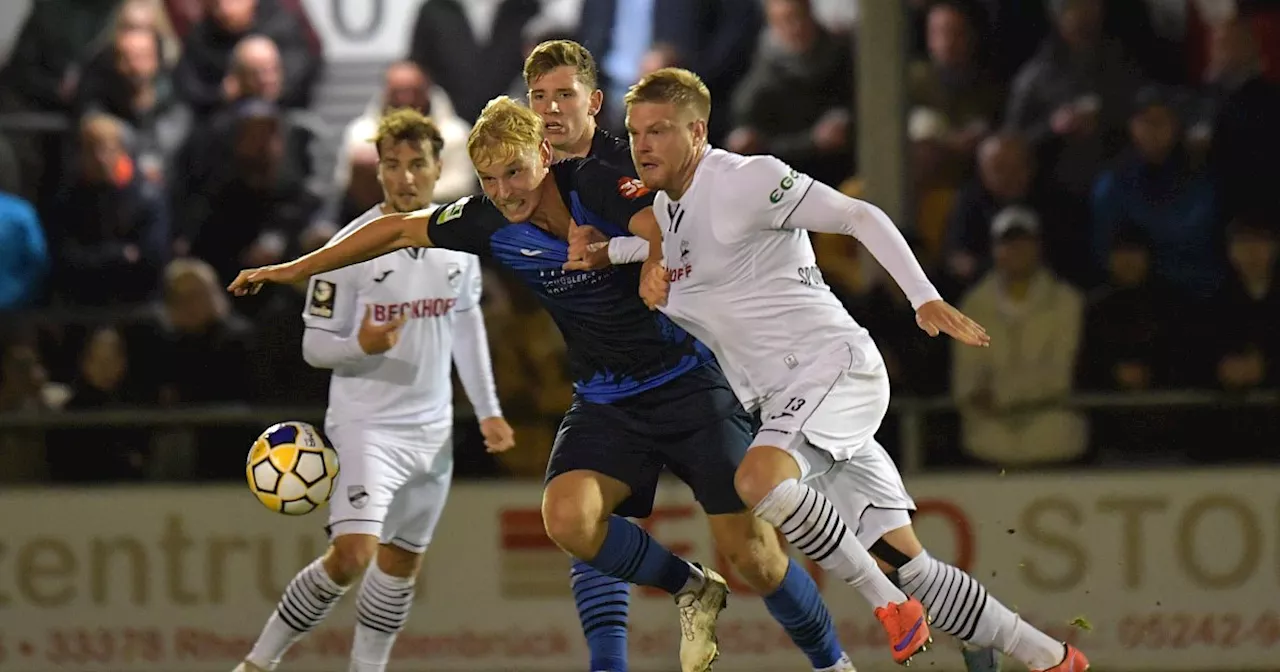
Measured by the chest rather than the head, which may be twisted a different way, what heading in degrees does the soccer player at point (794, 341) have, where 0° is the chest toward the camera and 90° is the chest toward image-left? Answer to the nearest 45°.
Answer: approximately 45°

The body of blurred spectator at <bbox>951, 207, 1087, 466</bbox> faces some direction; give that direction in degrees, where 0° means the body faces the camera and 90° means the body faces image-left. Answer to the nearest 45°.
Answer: approximately 0°

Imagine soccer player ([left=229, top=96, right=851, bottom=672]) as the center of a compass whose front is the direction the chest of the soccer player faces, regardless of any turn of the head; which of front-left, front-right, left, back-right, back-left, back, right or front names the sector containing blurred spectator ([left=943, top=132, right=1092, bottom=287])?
back

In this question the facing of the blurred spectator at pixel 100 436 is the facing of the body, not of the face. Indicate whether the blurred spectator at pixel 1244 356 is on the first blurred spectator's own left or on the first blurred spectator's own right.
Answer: on the first blurred spectator's own left

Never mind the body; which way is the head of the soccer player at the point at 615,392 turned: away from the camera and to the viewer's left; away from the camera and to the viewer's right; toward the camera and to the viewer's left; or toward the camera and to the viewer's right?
toward the camera and to the viewer's left

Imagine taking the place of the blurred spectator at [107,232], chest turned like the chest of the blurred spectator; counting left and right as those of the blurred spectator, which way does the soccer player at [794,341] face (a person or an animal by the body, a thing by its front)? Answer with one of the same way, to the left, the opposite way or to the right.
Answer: to the right

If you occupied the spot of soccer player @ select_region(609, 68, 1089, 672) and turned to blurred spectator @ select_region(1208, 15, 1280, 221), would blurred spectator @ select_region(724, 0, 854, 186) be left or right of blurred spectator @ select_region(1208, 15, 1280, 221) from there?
left

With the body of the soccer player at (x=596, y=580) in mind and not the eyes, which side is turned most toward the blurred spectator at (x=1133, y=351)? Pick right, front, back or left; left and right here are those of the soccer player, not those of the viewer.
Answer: back

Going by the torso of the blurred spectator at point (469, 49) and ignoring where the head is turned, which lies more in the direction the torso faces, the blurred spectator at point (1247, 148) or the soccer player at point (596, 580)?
the soccer player

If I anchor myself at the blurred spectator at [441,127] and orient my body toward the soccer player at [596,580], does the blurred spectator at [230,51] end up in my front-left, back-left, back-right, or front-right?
back-right

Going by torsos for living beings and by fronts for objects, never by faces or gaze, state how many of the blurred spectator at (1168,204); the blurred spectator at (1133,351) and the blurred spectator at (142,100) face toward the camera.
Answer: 3
